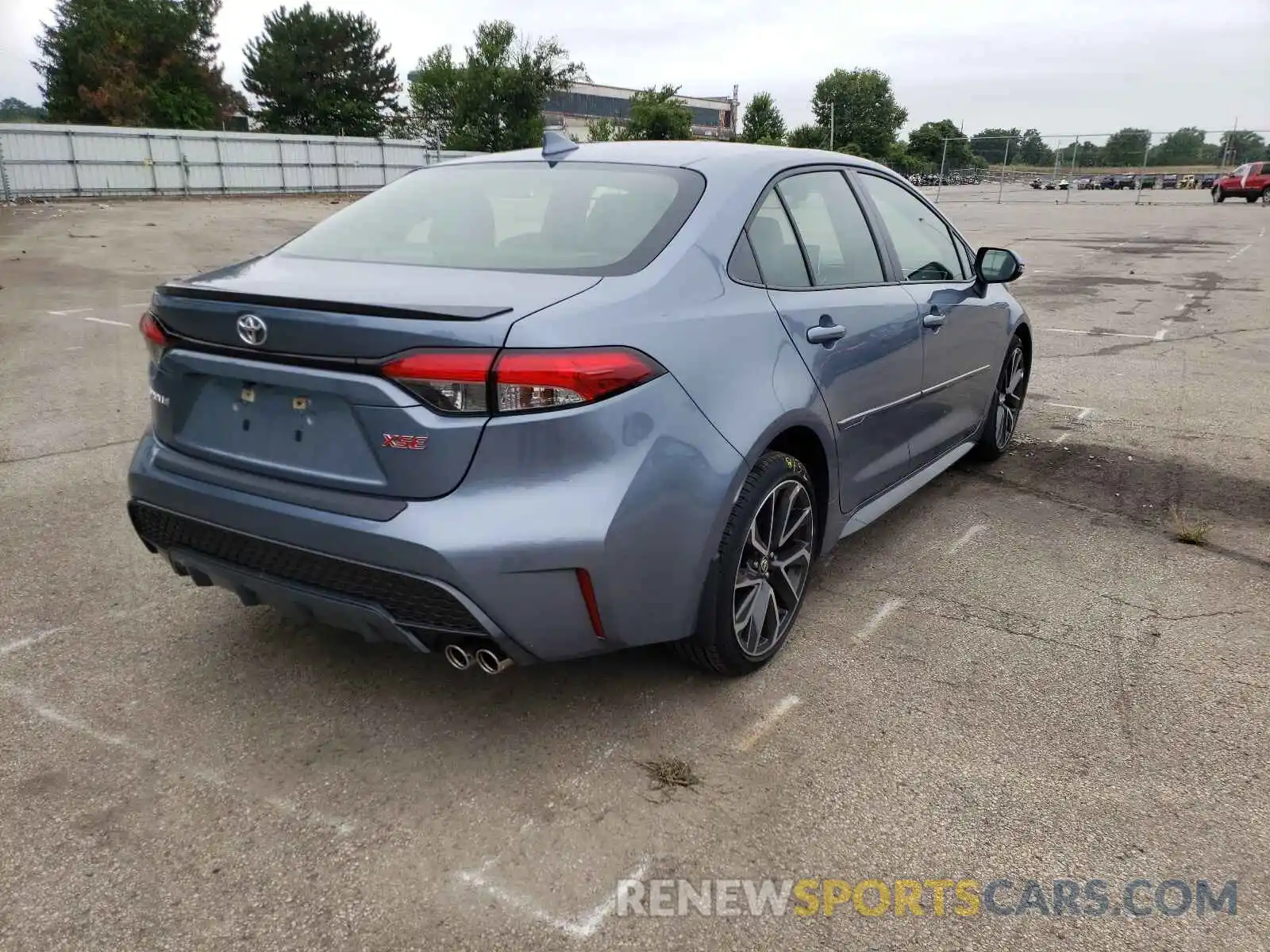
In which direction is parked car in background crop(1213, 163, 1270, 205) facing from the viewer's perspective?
to the viewer's left

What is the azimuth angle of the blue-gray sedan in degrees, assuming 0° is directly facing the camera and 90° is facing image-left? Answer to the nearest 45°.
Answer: approximately 225°

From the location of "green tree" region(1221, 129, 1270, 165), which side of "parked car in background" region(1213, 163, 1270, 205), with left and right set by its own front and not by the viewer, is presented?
right

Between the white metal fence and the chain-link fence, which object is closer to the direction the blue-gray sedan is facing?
the chain-link fence

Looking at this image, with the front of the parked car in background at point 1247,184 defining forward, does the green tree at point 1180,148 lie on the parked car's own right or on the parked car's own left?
on the parked car's own right

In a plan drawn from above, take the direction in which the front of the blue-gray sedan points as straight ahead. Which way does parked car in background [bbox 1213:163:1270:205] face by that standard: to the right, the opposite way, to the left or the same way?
to the left

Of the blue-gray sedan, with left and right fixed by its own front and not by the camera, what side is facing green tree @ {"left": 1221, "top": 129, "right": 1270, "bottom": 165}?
front

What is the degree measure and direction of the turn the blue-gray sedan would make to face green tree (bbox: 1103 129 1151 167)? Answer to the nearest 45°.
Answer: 0° — it already faces it

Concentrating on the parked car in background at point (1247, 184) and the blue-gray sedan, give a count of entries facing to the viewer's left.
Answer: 1

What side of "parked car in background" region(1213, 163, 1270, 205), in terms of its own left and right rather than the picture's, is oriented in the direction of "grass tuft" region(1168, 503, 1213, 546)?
left

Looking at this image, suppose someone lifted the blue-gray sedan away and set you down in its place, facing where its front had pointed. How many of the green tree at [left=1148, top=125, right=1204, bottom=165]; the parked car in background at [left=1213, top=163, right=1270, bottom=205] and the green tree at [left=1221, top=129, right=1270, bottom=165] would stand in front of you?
3

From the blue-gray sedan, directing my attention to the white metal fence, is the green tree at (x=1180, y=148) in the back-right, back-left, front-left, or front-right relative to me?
front-right

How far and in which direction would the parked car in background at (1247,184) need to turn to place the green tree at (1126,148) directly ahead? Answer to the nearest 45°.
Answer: approximately 45° to its right
